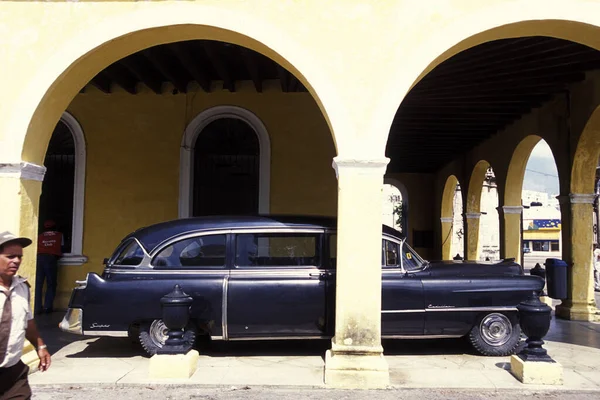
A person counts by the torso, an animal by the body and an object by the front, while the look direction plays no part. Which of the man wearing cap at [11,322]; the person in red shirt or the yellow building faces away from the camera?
the person in red shirt

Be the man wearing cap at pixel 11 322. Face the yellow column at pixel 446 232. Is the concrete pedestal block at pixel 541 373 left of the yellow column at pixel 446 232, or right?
right

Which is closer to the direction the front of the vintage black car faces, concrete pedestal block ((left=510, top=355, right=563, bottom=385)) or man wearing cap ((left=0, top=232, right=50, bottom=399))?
the concrete pedestal block

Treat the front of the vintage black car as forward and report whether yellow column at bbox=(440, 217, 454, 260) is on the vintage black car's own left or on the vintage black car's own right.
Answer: on the vintage black car's own left

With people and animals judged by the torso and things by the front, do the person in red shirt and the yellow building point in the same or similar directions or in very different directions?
very different directions

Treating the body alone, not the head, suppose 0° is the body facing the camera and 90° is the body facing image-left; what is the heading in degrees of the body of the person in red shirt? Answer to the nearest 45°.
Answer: approximately 180°

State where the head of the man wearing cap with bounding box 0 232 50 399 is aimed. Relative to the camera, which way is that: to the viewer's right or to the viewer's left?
to the viewer's right

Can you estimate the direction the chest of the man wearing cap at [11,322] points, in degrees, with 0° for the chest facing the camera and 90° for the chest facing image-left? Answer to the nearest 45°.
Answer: approximately 315°

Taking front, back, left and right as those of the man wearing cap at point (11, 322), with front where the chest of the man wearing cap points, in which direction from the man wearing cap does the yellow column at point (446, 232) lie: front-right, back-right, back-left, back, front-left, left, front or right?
left

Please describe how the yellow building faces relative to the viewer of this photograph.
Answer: facing the viewer

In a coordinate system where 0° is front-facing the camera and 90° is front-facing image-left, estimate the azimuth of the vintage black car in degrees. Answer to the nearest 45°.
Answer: approximately 270°
